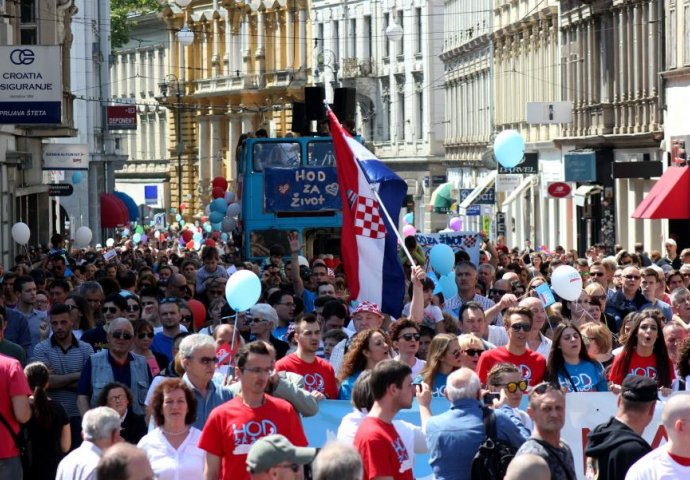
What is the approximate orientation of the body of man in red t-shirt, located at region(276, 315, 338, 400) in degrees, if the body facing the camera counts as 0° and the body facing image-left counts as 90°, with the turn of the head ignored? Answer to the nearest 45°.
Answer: approximately 315°

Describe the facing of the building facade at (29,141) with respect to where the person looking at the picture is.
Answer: facing the viewer and to the right of the viewer

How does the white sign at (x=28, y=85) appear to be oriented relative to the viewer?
toward the camera

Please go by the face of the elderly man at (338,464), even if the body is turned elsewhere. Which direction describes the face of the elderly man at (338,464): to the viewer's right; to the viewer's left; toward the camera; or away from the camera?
away from the camera

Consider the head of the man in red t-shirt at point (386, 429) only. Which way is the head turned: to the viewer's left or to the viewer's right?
to the viewer's right

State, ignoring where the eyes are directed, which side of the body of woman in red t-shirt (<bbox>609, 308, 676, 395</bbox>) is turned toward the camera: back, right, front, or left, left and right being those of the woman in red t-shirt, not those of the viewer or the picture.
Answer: front

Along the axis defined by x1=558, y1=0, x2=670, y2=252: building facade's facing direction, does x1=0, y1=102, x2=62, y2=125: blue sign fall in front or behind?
in front

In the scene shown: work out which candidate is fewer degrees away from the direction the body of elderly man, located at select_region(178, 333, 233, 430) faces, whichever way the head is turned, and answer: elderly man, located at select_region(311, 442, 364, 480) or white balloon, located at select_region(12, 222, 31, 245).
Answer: the elderly man

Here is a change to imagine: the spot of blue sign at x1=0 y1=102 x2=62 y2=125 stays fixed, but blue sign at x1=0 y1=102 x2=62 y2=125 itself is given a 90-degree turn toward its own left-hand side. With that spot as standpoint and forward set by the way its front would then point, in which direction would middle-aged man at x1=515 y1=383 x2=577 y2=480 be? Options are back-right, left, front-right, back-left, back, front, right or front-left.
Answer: right

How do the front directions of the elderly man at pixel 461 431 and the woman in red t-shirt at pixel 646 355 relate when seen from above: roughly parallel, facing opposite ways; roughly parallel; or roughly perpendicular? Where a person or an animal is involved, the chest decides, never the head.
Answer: roughly parallel, facing opposite ways

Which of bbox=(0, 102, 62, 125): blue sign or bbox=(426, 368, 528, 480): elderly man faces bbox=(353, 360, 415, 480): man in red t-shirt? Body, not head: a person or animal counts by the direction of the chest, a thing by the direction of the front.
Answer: the blue sign

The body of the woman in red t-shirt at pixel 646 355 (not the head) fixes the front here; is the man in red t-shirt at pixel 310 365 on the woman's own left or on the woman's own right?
on the woman's own right

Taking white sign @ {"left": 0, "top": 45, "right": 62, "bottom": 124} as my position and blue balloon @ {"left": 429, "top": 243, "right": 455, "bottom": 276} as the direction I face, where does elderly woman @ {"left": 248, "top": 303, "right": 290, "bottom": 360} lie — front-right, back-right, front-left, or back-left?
front-right

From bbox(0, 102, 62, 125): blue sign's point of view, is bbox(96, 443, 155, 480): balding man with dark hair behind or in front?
in front

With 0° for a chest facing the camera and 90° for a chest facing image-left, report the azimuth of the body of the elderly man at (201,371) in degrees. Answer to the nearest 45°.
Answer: approximately 315°

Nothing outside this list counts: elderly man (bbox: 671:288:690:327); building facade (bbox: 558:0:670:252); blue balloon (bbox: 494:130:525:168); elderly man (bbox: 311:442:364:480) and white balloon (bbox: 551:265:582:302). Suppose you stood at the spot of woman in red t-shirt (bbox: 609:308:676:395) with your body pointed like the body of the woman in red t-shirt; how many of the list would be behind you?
4

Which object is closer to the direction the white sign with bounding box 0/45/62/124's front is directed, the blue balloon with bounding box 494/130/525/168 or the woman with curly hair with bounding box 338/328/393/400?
the woman with curly hair
